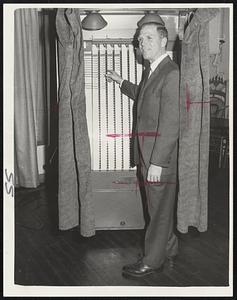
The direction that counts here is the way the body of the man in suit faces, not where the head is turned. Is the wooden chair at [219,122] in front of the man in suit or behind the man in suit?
behind

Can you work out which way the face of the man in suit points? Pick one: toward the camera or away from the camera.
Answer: toward the camera

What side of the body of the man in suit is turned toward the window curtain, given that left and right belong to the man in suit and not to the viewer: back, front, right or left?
right

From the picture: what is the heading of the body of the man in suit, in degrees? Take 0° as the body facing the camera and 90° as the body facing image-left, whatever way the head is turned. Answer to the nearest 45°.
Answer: approximately 45°
